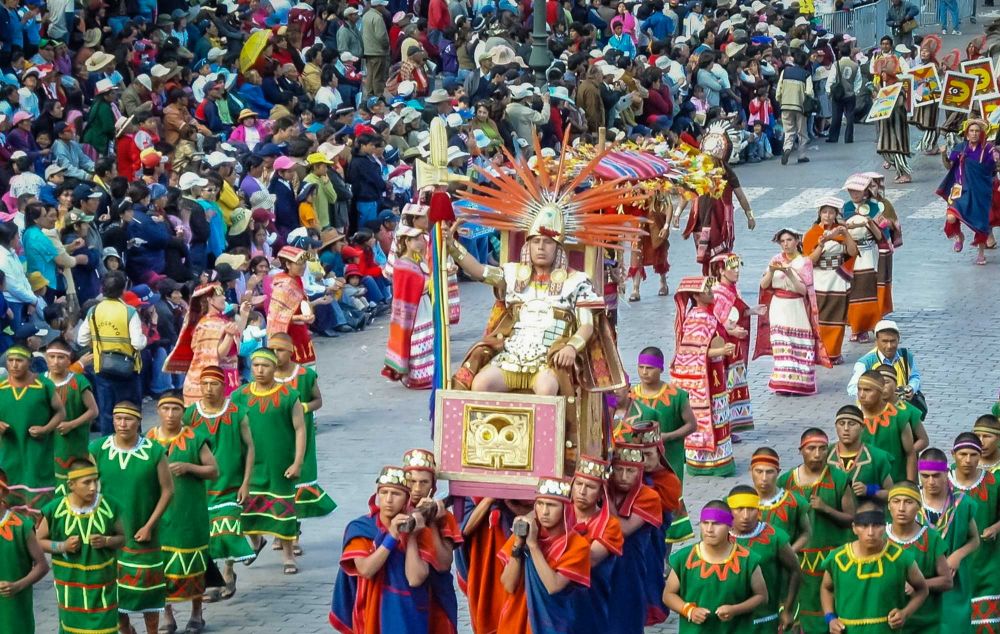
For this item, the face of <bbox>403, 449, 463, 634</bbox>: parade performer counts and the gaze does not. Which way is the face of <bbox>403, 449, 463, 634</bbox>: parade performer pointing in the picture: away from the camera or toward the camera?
toward the camera

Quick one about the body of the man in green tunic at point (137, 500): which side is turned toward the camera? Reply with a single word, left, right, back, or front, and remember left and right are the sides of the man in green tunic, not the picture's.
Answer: front

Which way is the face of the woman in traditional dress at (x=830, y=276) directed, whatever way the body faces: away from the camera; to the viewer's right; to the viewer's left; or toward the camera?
toward the camera

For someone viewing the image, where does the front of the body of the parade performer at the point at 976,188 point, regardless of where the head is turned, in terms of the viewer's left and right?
facing the viewer

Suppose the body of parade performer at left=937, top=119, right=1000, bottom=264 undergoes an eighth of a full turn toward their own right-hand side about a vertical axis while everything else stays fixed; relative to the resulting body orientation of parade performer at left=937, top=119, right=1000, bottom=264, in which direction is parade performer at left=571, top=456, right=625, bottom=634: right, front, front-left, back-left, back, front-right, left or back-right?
front-left

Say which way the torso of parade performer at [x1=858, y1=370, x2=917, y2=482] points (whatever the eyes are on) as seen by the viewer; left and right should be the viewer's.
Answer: facing the viewer and to the left of the viewer

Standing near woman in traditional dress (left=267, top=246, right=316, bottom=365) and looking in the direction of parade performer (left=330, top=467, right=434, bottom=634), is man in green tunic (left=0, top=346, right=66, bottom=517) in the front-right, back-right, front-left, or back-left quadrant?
front-right

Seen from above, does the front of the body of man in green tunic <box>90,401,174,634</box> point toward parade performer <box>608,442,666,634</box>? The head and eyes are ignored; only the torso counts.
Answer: no

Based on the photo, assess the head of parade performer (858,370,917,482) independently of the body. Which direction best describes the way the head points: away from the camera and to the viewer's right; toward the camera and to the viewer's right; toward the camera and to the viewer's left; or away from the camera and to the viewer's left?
toward the camera and to the viewer's left

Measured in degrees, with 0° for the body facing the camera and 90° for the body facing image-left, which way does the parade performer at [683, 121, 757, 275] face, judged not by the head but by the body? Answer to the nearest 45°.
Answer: approximately 45°

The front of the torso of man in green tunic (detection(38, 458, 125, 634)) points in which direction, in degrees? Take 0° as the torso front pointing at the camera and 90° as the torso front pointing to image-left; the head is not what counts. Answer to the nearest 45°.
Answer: approximately 0°
